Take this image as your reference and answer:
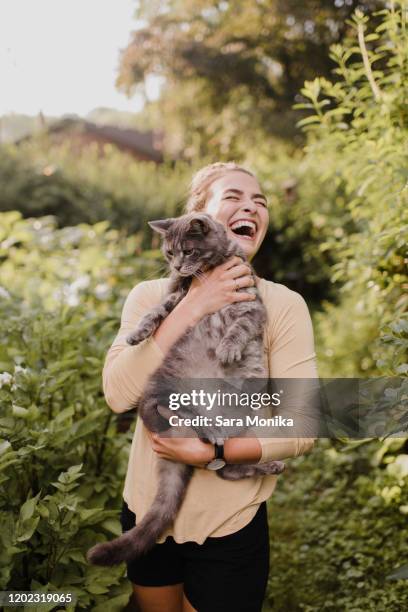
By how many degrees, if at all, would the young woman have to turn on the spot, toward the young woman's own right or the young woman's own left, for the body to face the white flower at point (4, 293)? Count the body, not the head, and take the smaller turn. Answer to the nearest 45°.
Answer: approximately 135° to the young woman's own right

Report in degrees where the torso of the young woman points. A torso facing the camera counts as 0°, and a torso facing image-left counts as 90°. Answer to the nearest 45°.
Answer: approximately 0°

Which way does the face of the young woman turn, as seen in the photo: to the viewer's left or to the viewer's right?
to the viewer's right
